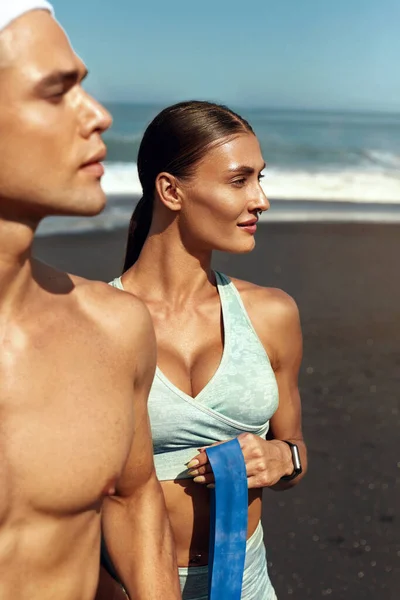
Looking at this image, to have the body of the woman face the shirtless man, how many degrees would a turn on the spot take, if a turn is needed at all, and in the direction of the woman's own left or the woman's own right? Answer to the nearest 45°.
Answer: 0° — they already face them

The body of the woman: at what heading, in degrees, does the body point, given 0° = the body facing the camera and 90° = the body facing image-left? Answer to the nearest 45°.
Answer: approximately 0°

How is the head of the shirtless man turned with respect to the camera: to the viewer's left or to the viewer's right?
to the viewer's right
